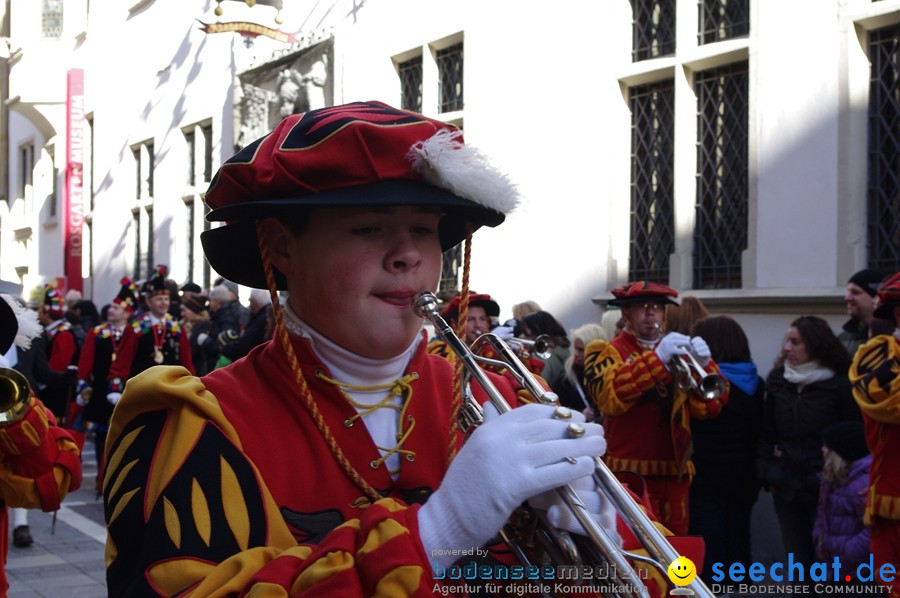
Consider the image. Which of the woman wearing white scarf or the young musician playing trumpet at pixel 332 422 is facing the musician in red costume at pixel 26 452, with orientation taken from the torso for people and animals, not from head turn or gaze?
the woman wearing white scarf

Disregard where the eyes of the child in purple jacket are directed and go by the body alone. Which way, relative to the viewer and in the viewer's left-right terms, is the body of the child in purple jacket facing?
facing to the left of the viewer

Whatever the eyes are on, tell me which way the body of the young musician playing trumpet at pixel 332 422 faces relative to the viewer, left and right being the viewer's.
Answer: facing the viewer and to the right of the viewer

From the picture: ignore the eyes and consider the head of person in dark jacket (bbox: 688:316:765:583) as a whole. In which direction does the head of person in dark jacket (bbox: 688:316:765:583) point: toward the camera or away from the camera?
away from the camera

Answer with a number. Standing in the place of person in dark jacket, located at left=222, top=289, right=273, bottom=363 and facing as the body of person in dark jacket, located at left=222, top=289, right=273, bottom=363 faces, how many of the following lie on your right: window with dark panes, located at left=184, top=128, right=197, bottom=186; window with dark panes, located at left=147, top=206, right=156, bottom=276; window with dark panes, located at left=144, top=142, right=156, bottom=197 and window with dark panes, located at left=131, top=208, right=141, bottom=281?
4
